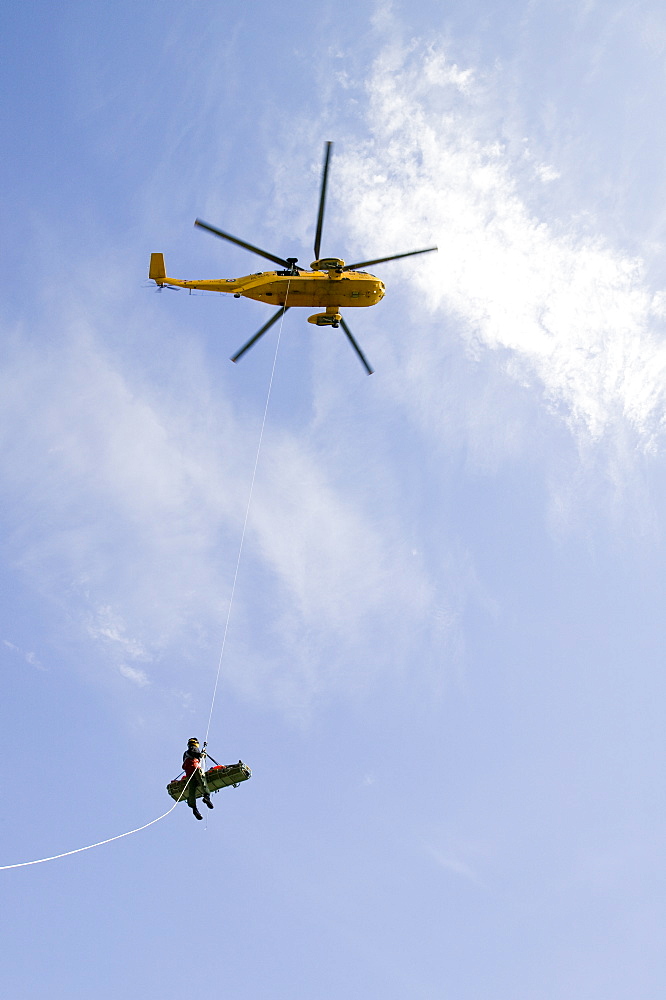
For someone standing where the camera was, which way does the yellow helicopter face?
facing to the right of the viewer

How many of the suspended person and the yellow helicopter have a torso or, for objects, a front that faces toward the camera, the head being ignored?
0

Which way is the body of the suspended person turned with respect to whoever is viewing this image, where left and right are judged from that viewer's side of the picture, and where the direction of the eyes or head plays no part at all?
facing away from the viewer and to the right of the viewer
